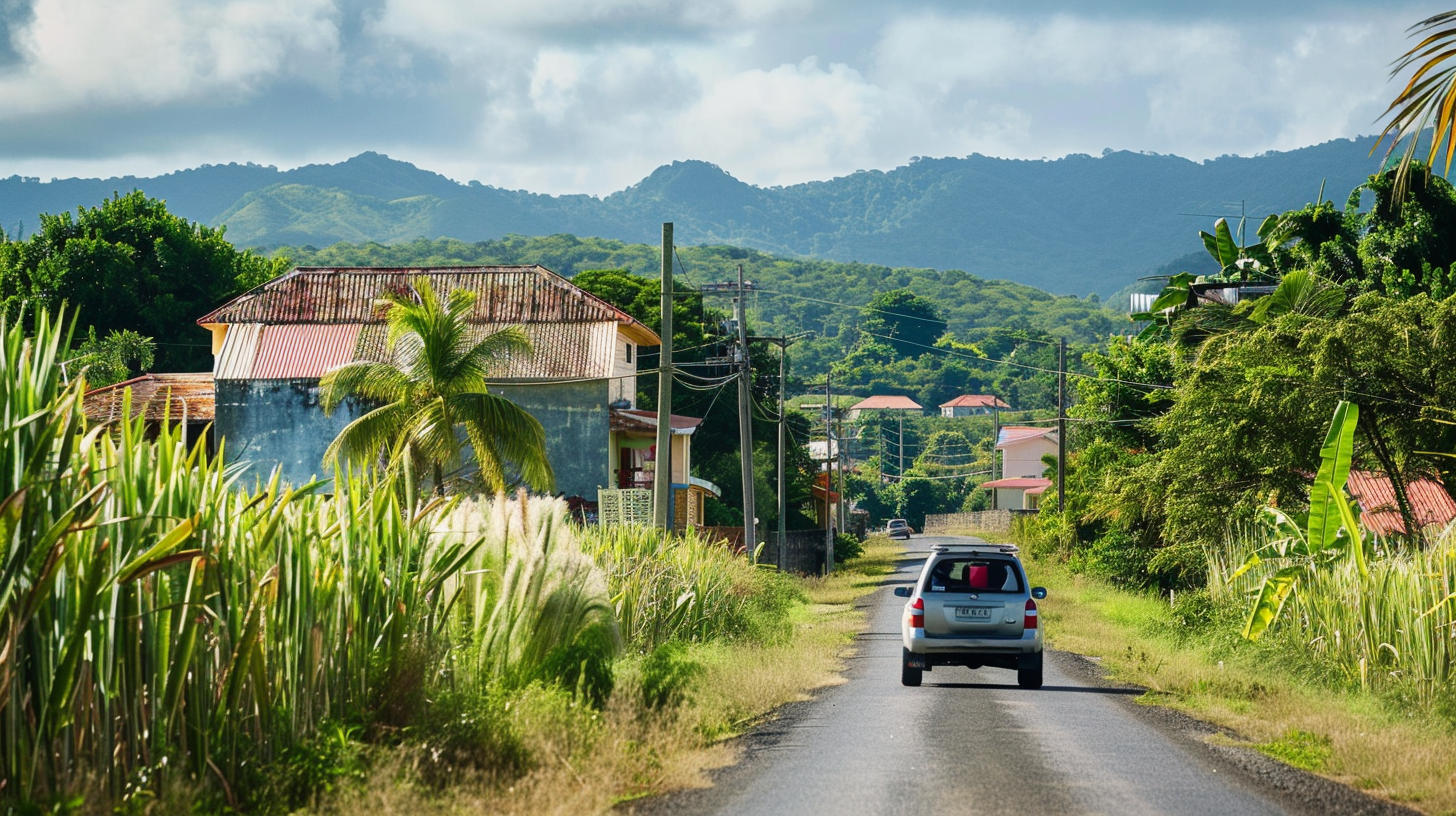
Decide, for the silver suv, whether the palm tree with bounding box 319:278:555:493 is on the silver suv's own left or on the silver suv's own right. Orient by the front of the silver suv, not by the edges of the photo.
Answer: on the silver suv's own left

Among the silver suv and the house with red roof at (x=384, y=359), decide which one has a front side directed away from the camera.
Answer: the silver suv

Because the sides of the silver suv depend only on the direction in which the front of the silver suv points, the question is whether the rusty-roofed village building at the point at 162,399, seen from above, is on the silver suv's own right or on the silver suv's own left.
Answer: on the silver suv's own left

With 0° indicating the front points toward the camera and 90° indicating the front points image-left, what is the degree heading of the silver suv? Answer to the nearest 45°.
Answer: approximately 180°

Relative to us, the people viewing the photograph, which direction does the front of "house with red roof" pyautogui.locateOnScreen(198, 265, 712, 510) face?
facing to the right of the viewer

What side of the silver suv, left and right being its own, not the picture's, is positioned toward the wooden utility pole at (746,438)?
front

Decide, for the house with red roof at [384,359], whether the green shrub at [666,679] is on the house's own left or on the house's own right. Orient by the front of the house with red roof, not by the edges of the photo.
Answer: on the house's own right

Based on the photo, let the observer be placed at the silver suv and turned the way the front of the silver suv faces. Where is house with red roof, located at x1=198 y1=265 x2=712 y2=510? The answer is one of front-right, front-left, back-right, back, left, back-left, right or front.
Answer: front-left

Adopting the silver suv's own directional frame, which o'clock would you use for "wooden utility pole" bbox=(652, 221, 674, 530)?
The wooden utility pole is roughly at 11 o'clock from the silver suv.
